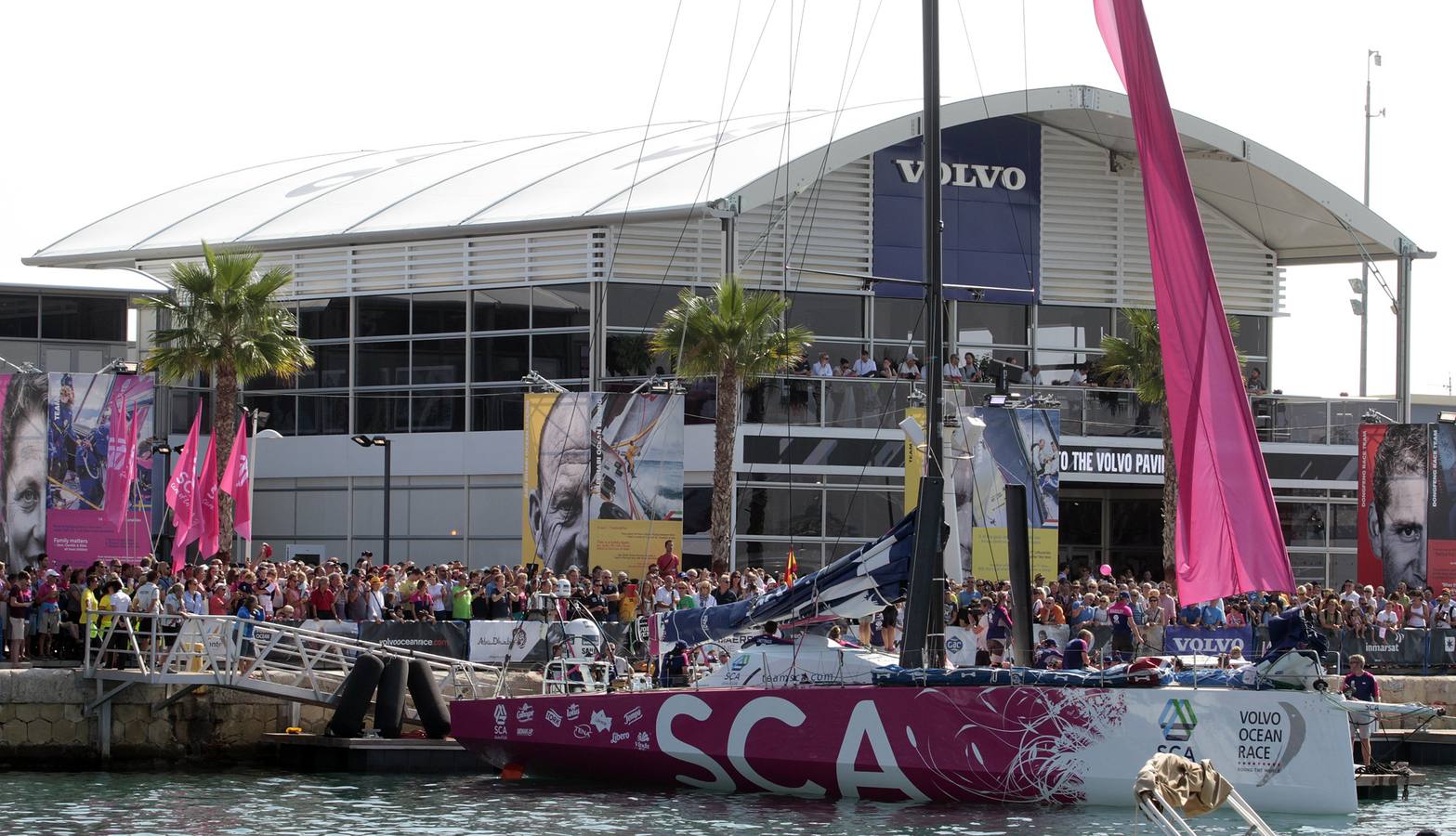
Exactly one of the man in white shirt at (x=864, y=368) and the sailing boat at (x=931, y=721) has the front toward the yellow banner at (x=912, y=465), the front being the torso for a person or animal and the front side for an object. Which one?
the man in white shirt

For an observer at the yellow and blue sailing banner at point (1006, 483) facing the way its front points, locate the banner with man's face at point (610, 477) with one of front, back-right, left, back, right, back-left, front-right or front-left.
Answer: right

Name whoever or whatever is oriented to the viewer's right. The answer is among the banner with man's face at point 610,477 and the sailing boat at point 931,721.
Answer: the sailing boat

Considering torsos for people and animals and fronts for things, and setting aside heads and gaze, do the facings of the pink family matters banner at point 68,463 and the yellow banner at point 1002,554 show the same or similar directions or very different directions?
same or similar directions

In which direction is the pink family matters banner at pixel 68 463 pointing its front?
toward the camera

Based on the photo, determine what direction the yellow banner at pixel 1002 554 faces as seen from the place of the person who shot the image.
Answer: facing the viewer

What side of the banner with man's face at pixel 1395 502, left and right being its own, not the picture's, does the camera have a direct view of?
front

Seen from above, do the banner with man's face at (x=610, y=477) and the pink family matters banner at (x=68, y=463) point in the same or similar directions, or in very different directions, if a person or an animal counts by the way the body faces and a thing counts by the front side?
same or similar directions

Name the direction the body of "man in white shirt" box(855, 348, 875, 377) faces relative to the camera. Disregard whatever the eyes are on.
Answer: toward the camera

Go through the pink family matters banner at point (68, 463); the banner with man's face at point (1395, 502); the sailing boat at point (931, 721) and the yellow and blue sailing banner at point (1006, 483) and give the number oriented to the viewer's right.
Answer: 1

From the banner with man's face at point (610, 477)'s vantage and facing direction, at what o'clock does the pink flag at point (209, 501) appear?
The pink flag is roughly at 2 o'clock from the banner with man's face.

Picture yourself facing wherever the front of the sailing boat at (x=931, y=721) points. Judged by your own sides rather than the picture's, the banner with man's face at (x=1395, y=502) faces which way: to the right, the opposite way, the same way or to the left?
to the right

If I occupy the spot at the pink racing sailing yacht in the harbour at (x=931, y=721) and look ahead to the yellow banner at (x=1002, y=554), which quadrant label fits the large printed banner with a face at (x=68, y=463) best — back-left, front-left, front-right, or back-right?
front-left

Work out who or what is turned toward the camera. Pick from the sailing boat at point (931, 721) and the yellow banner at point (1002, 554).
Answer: the yellow banner

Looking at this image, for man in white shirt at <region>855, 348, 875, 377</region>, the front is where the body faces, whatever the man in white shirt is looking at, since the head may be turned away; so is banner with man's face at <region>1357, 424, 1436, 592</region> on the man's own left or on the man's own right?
on the man's own left

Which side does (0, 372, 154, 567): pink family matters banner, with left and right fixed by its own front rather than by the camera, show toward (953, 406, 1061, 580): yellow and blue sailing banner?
left

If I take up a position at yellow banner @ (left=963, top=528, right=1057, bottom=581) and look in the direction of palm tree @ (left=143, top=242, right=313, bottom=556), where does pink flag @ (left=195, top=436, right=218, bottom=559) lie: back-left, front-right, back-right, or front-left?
front-left

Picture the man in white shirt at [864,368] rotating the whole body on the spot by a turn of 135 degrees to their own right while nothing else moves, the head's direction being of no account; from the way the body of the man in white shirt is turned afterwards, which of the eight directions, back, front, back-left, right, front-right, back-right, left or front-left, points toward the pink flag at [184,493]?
left

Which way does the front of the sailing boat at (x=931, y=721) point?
to the viewer's right

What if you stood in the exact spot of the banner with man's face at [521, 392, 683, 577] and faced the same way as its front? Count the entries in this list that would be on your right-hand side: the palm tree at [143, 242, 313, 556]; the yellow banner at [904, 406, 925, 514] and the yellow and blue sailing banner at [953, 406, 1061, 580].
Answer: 1
